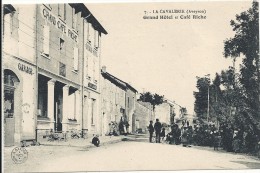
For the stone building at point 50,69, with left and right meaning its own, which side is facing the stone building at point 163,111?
left

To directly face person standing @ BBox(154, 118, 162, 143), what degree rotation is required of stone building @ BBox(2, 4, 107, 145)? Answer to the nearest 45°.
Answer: approximately 90° to its left

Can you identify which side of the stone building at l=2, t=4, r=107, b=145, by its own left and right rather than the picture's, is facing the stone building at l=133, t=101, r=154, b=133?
left

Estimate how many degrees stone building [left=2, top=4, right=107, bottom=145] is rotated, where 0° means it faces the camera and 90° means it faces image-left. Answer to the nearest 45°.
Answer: approximately 315°

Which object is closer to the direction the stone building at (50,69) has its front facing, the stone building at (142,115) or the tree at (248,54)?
the tree

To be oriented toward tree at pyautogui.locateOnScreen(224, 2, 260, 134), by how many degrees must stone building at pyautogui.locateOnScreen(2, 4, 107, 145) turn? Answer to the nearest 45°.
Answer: approximately 45° to its left
